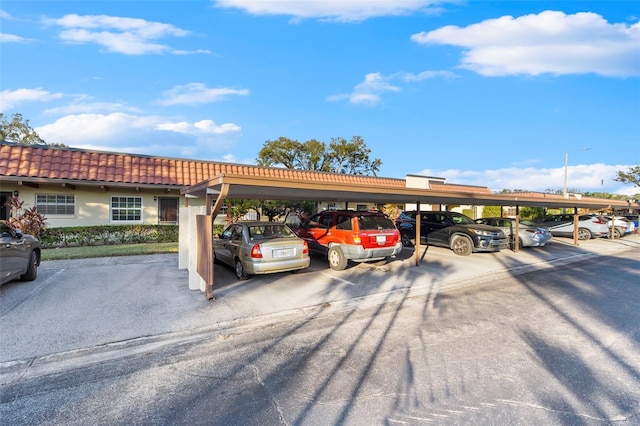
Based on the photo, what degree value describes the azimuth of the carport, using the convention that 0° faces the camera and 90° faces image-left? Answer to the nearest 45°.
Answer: approximately 315°

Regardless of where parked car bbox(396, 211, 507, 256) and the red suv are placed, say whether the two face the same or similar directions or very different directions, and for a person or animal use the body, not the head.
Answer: very different directions

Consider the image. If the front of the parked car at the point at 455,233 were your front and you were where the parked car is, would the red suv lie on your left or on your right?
on your right

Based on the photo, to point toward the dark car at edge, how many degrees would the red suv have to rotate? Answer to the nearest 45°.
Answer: approximately 90° to its left

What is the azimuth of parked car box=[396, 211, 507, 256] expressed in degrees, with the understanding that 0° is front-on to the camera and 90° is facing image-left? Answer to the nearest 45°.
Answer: approximately 315°
